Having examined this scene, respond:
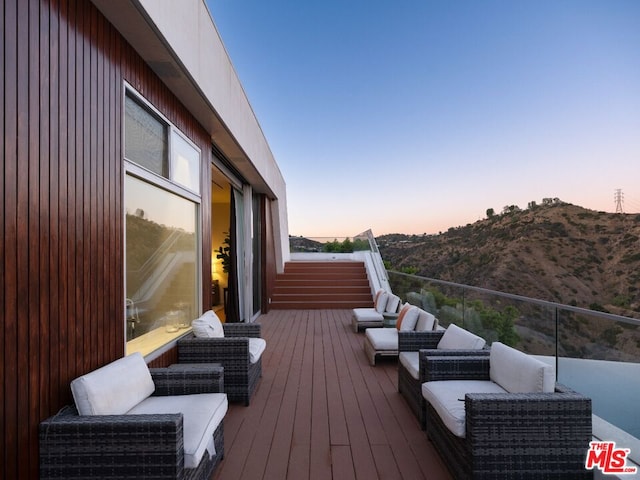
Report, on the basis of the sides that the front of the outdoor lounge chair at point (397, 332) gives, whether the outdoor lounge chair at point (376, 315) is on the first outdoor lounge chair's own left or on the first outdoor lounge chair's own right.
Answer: on the first outdoor lounge chair's own right

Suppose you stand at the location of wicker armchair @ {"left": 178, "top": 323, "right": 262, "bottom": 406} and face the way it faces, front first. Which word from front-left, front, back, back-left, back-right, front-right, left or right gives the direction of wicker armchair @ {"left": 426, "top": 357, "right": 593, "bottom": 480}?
front-right

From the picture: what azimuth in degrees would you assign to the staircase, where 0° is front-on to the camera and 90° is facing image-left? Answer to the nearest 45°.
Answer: approximately 0°

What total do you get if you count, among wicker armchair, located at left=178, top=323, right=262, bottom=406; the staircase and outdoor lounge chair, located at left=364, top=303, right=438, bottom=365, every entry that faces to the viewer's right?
1

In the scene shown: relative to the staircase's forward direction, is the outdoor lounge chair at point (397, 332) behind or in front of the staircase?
in front

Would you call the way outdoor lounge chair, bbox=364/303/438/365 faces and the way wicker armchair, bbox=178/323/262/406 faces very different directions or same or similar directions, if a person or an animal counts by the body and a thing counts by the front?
very different directions

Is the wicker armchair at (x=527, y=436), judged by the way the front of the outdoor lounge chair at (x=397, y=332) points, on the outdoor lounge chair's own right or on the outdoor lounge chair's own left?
on the outdoor lounge chair's own left

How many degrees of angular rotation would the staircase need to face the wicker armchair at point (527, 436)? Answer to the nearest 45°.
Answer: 0° — it already faces it

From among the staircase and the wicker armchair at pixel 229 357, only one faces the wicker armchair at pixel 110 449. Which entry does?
the staircase

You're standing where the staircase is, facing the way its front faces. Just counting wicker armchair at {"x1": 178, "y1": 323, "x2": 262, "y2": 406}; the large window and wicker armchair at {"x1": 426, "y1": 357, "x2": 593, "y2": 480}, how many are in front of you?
3

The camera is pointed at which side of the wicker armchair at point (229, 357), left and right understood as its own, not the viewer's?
right

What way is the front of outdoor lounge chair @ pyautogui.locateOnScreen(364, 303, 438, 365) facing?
to the viewer's left

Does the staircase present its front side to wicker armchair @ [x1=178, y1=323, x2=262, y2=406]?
yes

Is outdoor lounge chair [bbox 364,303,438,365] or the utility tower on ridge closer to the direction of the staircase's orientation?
the outdoor lounge chair

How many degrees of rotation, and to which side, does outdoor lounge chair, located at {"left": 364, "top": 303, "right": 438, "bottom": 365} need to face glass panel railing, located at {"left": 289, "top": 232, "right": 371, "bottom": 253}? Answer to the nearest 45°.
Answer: approximately 90° to its right
